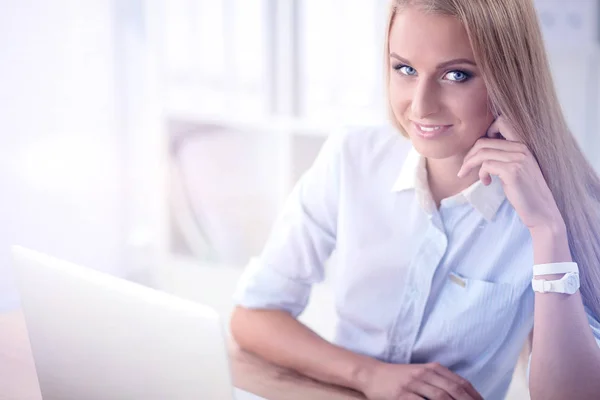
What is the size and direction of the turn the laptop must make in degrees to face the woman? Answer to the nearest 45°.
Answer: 0° — it already faces them

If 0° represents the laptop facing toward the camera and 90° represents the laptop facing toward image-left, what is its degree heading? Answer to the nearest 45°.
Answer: approximately 225°
